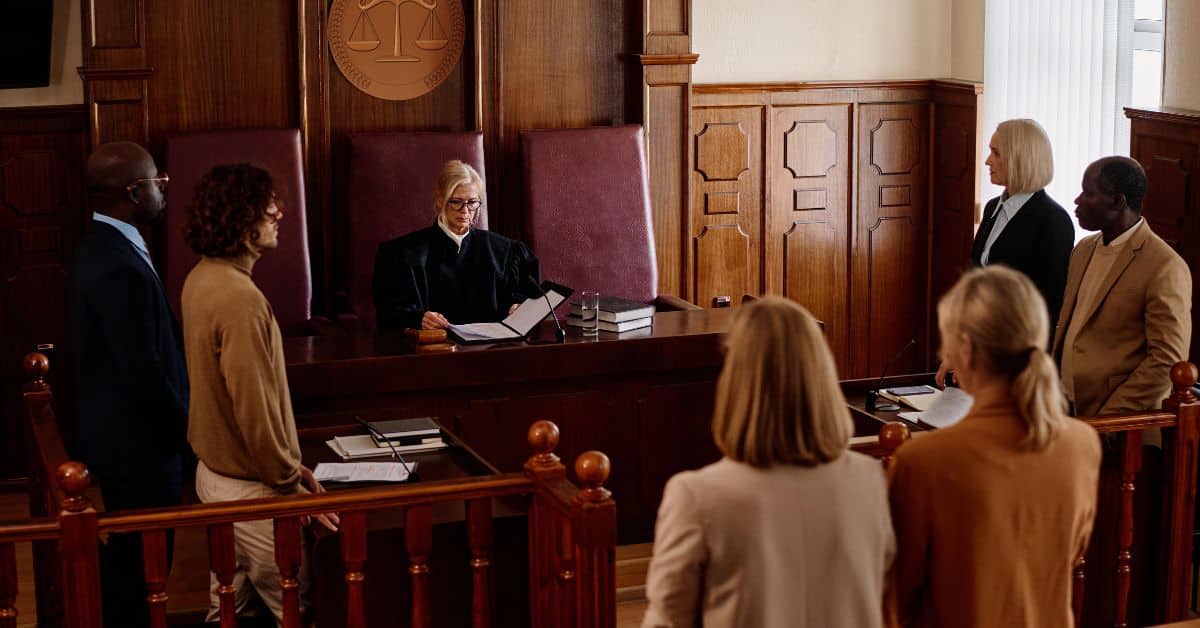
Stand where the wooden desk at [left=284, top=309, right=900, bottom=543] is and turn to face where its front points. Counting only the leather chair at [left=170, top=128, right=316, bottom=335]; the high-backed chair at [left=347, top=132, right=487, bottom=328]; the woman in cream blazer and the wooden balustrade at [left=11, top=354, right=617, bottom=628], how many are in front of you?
2

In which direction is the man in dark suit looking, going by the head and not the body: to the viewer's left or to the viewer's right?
to the viewer's right

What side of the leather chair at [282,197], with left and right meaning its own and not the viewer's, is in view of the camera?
front

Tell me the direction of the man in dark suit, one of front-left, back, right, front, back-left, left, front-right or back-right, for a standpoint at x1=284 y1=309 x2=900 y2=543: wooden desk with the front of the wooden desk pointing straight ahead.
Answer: front-right

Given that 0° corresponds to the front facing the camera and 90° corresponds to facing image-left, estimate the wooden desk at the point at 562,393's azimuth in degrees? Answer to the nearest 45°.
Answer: approximately 0°

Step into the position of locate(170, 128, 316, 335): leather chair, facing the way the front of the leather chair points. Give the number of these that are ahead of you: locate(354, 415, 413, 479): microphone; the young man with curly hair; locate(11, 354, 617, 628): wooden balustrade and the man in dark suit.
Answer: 4

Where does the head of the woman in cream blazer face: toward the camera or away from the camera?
away from the camera

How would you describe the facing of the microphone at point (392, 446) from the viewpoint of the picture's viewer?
facing to the left of the viewer

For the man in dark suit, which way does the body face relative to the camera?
to the viewer's right

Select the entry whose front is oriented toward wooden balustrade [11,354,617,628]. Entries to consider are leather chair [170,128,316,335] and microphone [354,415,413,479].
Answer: the leather chair

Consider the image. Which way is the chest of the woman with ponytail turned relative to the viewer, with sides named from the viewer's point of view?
facing away from the viewer and to the left of the viewer

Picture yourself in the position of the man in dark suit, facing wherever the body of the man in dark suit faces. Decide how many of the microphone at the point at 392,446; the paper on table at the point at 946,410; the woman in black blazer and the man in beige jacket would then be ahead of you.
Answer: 4

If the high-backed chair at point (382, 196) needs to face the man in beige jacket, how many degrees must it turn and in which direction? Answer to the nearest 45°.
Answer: approximately 45° to its left

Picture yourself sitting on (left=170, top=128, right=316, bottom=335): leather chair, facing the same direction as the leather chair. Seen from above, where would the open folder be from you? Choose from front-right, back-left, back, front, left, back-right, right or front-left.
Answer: front-left

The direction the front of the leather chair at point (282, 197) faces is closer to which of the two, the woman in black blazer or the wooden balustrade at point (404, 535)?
the wooden balustrade

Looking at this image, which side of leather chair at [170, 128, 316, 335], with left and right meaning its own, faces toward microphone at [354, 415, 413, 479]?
front

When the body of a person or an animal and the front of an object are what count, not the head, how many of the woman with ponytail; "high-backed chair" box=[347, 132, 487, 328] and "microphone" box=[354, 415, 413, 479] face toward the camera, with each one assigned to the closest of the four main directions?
1
